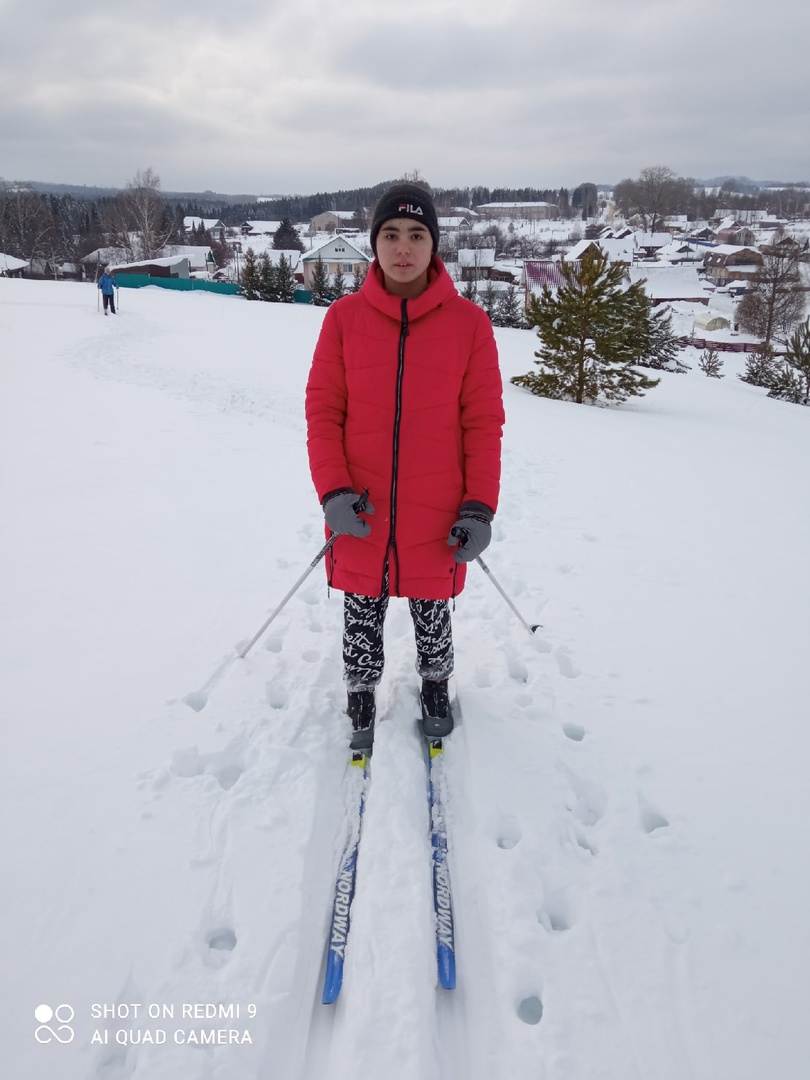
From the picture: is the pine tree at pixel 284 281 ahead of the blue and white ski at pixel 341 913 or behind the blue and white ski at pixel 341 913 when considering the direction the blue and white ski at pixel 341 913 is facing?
behind

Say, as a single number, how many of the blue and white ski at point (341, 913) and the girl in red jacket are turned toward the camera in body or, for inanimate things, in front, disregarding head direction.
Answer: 2

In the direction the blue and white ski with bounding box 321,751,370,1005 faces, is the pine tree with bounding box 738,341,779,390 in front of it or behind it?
behind

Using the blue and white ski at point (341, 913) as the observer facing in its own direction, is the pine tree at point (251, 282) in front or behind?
behind

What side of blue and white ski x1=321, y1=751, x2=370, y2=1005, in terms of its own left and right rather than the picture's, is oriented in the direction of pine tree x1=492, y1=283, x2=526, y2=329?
back

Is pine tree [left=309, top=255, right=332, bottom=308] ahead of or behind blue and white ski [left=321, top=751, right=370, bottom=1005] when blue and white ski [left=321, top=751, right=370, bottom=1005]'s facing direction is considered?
behind

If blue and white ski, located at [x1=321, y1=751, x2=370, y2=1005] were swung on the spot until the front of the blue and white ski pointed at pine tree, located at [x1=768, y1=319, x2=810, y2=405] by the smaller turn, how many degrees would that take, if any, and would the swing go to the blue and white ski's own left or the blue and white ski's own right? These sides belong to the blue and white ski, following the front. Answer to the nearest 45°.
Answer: approximately 135° to the blue and white ski's own left

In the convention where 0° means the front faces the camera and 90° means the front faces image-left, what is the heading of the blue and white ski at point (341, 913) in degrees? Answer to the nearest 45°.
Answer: approximately 0°

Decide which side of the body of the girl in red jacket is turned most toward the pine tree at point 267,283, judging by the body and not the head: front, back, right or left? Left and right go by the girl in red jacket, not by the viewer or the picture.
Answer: back

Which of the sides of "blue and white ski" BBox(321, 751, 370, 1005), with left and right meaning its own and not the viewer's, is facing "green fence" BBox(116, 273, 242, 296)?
back
